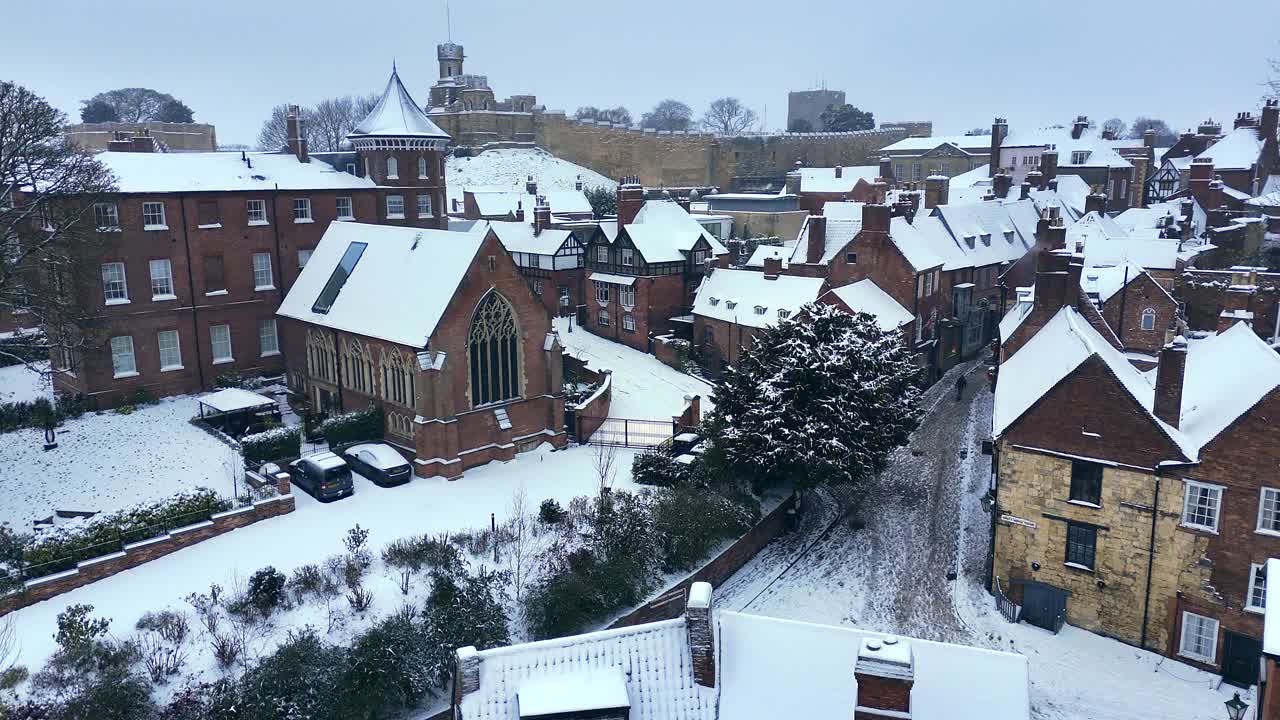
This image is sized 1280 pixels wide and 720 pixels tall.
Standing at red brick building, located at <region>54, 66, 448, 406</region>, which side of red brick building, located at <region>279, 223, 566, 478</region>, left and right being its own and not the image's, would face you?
back

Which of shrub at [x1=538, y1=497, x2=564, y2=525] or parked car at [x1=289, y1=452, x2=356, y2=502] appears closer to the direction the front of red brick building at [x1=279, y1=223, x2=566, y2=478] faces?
the shrub

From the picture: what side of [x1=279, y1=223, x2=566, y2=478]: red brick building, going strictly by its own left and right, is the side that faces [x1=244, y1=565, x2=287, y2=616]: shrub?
right

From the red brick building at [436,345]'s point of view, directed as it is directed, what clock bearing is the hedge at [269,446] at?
The hedge is roughly at 4 o'clock from the red brick building.

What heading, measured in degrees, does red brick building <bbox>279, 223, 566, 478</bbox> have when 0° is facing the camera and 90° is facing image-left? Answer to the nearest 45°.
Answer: approximately 315°

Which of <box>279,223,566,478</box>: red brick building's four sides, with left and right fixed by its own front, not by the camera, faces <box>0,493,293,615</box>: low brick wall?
right

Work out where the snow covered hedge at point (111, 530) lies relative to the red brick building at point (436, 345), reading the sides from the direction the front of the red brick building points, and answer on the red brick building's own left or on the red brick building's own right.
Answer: on the red brick building's own right

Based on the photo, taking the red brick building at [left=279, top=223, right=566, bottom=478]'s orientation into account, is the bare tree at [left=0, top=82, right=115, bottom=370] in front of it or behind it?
behind
